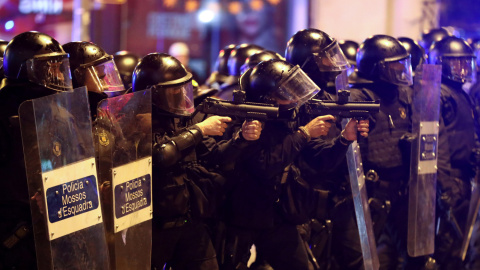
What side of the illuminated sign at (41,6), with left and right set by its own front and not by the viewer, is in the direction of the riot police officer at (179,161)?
front

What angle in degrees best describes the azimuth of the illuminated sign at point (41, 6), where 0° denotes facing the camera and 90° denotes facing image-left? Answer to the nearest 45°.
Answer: approximately 0°

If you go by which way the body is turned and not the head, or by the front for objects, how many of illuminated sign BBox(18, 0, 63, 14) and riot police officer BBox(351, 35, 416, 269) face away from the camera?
0

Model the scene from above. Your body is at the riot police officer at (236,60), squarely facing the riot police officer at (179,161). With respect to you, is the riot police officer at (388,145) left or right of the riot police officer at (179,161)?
left

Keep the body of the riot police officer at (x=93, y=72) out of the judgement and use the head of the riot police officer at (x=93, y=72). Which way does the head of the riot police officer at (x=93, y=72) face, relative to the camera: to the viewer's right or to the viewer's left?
to the viewer's right

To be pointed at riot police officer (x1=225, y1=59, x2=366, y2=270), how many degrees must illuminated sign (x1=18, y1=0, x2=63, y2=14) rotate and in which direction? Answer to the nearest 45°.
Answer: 0° — it already faces them

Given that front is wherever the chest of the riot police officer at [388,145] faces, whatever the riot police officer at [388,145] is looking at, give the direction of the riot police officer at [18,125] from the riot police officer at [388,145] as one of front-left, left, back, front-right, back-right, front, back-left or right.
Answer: right

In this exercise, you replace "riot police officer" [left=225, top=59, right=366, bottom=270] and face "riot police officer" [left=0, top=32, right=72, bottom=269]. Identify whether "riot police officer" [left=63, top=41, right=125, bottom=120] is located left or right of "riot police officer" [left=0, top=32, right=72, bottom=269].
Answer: right
